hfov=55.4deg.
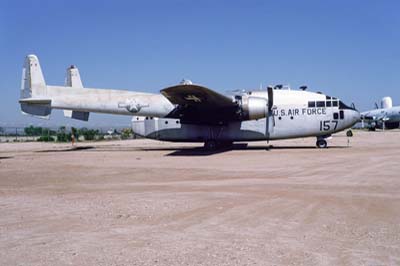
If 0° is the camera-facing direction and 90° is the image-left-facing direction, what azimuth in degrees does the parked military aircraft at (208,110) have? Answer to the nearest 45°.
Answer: approximately 270°
